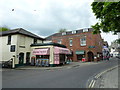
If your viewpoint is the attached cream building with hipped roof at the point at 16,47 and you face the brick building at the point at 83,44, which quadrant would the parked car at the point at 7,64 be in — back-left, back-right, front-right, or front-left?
back-right

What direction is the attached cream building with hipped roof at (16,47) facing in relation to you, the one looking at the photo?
facing the viewer and to the right of the viewer

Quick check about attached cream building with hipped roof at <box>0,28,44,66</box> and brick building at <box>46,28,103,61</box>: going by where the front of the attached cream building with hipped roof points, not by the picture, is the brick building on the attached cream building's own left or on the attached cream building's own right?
on the attached cream building's own left
